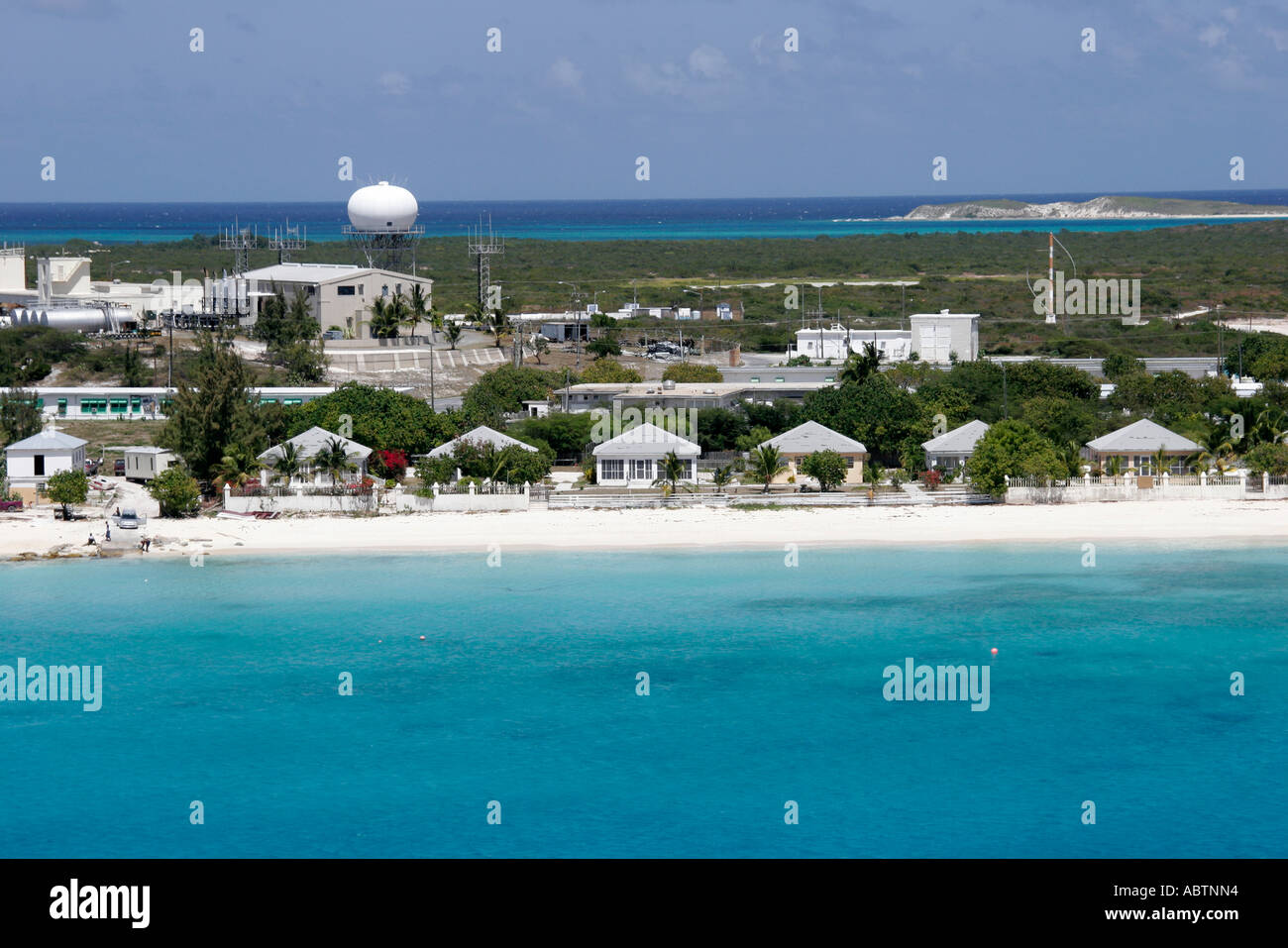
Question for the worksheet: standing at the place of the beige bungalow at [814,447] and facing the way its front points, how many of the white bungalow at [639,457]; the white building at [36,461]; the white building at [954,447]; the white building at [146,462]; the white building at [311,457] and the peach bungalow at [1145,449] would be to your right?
4

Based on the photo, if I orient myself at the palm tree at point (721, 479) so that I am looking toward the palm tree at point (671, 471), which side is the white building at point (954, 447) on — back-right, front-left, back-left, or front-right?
back-right

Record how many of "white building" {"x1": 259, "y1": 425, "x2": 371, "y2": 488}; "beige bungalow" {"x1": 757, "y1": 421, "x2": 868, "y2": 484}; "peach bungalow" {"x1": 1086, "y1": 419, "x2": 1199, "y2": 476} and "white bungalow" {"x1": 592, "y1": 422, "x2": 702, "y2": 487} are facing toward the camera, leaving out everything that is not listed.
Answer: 4

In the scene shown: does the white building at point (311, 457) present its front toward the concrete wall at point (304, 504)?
yes

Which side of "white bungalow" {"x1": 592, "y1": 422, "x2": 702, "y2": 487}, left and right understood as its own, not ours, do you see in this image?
front

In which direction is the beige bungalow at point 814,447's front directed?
toward the camera

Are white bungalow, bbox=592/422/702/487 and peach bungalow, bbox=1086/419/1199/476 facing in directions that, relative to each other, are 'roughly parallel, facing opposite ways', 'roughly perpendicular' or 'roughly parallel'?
roughly parallel

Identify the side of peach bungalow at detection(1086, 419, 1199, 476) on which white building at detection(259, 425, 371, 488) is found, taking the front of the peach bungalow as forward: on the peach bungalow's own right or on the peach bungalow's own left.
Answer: on the peach bungalow's own right

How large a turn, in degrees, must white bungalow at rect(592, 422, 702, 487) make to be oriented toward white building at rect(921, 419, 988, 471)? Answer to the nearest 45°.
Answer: approximately 90° to its left

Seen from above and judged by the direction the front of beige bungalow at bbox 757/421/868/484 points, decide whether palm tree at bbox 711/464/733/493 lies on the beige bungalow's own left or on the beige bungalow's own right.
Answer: on the beige bungalow's own right

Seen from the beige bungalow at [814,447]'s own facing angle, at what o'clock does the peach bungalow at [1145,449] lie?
the peach bungalow at [1145,449] is roughly at 9 o'clock from the beige bungalow at [814,447].

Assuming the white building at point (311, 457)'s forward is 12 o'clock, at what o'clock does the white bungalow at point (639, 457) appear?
The white bungalow is roughly at 9 o'clock from the white building.

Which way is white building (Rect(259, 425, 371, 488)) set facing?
toward the camera

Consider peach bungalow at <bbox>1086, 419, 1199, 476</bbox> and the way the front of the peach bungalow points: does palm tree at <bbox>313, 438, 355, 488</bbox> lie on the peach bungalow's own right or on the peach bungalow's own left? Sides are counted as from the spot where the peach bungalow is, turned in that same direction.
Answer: on the peach bungalow's own right

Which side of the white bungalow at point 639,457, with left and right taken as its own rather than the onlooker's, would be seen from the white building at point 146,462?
right

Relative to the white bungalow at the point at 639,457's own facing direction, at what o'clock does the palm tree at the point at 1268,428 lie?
The palm tree is roughly at 9 o'clock from the white bungalow.

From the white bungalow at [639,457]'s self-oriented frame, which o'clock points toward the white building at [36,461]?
The white building is roughly at 3 o'clock from the white bungalow.
